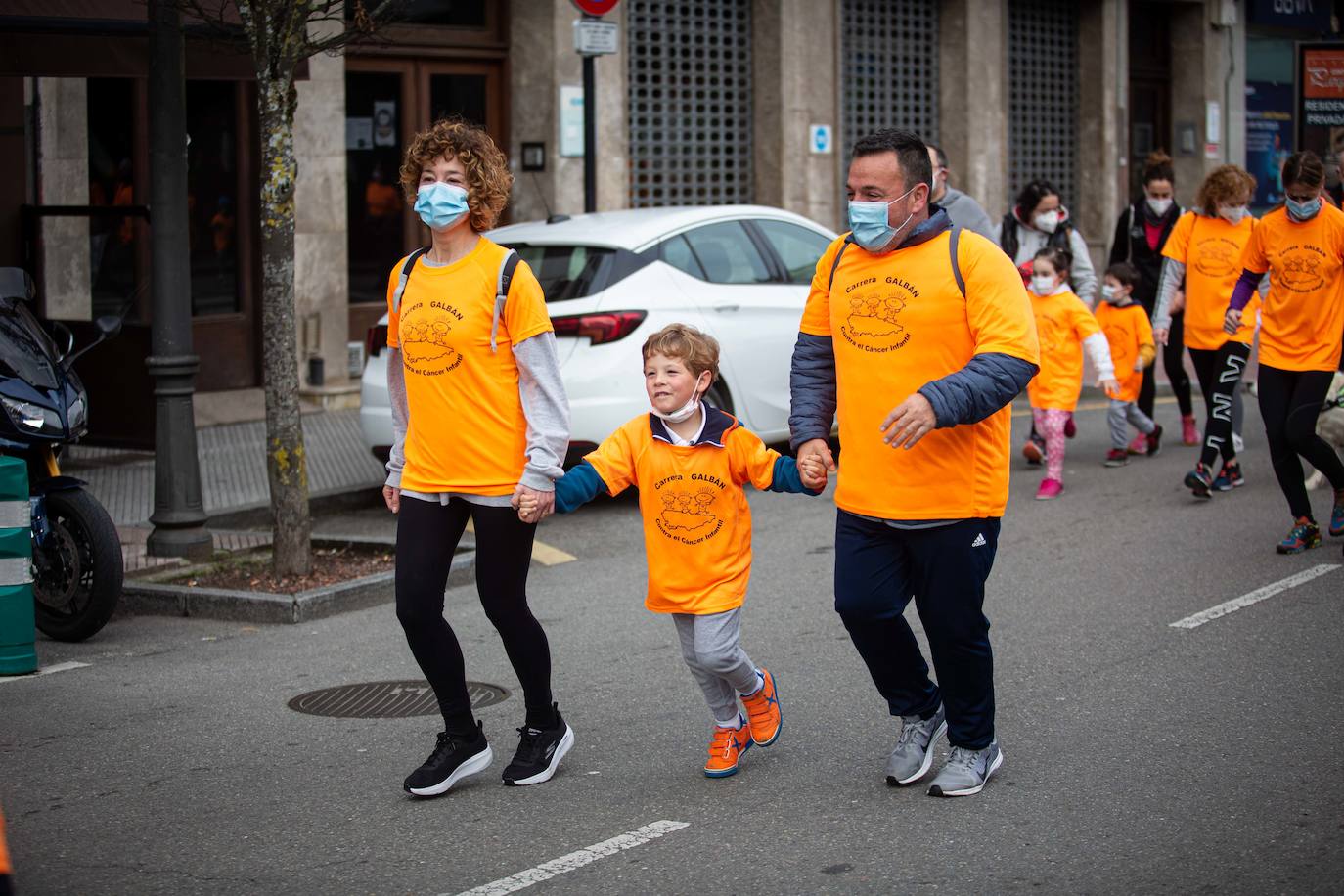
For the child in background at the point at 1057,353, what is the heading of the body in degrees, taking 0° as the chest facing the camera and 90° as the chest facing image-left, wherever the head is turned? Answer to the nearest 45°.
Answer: approximately 45°

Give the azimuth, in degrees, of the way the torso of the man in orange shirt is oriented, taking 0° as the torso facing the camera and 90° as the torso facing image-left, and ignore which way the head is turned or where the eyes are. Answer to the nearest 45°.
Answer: approximately 45°

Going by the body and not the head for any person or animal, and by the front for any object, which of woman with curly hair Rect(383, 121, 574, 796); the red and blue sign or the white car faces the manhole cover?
the red and blue sign

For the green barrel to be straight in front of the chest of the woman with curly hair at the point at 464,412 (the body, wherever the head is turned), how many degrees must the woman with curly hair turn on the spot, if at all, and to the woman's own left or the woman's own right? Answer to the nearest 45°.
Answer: approximately 90° to the woman's own right

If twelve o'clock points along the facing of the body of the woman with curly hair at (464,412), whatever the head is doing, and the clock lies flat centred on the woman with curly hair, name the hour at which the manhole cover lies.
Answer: The manhole cover is roughly at 4 o'clock from the woman with curly hair.

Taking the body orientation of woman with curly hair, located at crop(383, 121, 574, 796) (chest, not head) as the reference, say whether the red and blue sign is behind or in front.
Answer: behind

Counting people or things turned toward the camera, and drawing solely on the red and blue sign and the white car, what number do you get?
1

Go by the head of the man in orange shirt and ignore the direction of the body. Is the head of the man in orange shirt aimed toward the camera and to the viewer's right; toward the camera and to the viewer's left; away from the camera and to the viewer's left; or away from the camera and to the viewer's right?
toward the camera and to the viewer's left

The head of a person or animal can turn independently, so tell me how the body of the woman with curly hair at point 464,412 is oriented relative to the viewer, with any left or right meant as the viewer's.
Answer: facing the viewer and to the left of the viewer

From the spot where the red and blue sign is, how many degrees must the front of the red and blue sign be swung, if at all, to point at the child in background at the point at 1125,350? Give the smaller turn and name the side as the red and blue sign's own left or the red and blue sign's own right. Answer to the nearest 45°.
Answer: approximately 45° to the red and blue sign's own left
